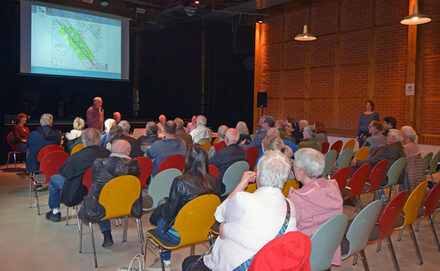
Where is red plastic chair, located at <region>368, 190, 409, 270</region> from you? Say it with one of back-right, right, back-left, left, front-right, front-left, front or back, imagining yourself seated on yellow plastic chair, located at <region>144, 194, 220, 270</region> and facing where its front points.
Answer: back-right

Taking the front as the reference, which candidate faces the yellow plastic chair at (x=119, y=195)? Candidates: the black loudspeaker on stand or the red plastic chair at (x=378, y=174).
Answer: the black loudspeaker on stand

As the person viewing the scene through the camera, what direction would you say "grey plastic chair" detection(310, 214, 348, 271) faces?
facing away from the viewer and to the left of the viewer

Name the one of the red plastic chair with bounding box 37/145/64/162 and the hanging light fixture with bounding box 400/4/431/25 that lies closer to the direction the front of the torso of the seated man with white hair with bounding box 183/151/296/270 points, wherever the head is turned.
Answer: the red plastic chair

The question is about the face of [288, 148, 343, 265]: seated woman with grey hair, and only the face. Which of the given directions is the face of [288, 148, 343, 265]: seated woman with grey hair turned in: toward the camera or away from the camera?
away from the camera

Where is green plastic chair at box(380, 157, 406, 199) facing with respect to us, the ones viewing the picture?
facing away from the viewer and to the left of the viewer

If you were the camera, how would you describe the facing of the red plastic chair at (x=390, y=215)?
facing away from the viewer and to the left of the viewer
